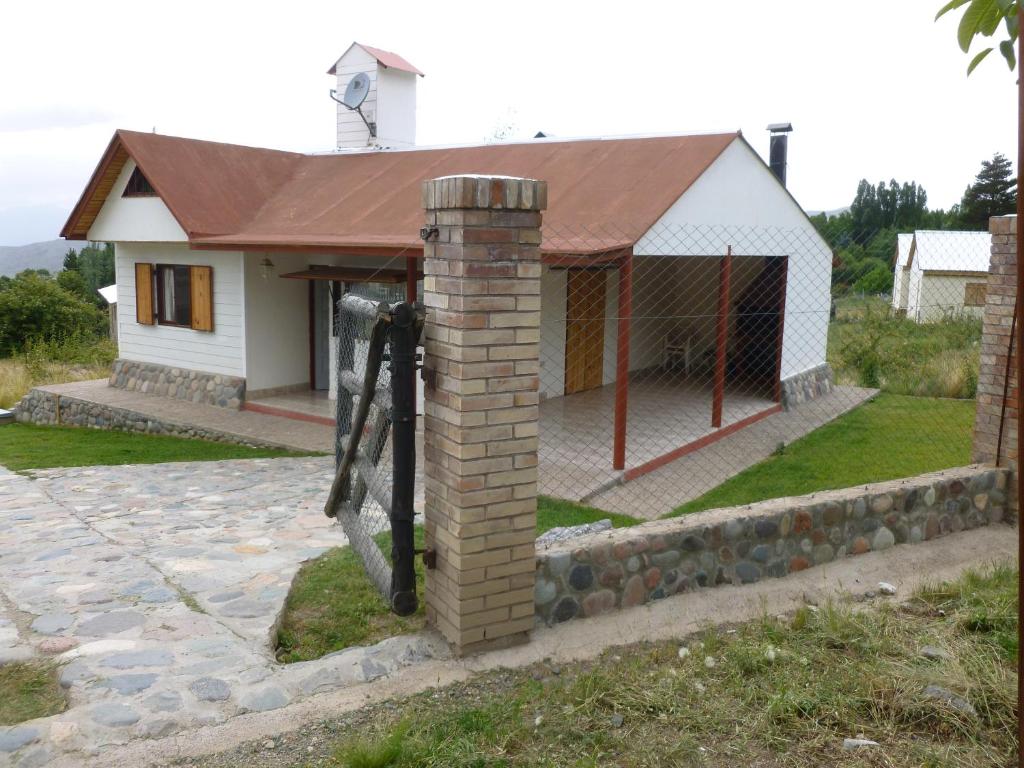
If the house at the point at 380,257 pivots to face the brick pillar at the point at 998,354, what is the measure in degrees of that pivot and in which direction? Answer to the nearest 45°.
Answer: approximately 90° to its left

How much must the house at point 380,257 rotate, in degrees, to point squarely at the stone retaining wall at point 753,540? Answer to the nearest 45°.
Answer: approximately 45° to its left

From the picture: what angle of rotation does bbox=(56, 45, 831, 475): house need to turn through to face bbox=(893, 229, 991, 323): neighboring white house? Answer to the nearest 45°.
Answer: approximately 180°

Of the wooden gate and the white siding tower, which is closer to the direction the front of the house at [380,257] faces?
the wooden gate

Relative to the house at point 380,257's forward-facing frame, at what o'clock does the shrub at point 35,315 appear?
The shrub is roughly at 3 o'clock from the house.

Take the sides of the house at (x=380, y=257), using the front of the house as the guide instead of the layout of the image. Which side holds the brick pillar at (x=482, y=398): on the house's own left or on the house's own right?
on the house's own left

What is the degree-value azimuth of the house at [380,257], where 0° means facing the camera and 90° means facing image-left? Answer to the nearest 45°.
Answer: approximately 45°

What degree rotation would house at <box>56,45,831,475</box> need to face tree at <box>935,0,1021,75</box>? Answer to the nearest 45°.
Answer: approximately 45° to its left

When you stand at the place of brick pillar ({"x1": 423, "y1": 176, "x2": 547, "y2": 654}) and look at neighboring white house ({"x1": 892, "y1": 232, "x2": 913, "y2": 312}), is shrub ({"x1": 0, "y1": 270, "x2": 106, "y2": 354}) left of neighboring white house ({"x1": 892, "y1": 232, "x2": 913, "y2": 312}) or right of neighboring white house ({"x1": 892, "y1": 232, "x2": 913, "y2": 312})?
left

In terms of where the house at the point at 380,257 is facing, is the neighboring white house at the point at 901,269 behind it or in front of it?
behind
